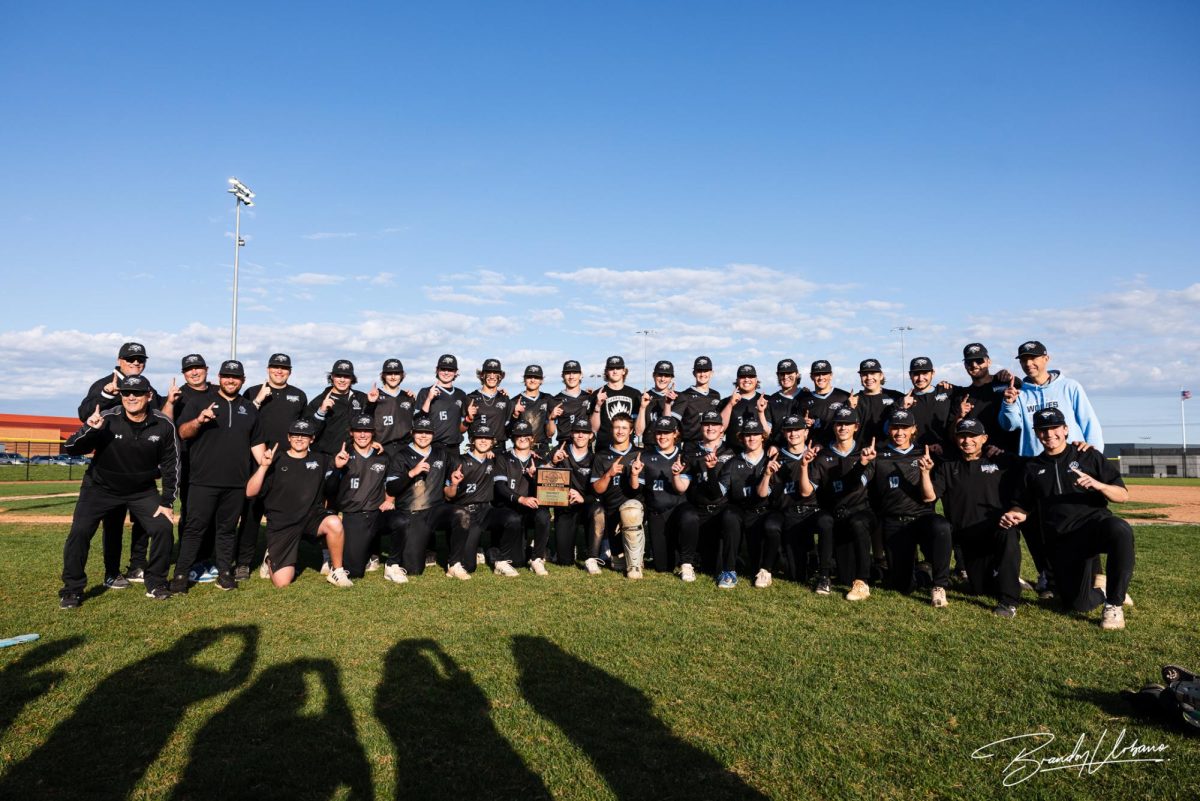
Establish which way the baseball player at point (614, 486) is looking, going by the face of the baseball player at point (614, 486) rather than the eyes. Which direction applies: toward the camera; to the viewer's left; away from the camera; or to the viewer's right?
toward the camera

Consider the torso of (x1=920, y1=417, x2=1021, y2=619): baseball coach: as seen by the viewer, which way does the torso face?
toward the camera

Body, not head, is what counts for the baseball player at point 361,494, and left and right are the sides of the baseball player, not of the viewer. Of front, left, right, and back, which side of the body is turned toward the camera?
front

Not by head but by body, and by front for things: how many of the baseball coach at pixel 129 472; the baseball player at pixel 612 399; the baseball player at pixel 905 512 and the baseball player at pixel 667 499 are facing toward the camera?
4

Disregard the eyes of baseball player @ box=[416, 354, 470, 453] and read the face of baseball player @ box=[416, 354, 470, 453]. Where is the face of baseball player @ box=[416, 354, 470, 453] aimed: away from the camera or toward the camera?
toward the camera

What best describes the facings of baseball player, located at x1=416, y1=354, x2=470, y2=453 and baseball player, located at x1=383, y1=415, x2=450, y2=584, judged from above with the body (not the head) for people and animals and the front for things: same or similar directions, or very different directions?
same or similar directions

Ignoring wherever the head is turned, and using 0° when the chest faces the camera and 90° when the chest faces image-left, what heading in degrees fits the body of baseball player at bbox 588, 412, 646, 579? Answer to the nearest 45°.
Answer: approximately 0°

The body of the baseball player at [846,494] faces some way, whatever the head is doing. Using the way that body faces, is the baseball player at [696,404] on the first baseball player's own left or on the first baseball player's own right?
on the first baseball player's own right

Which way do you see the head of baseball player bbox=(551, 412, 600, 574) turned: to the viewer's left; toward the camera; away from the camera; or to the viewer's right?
toward the camera

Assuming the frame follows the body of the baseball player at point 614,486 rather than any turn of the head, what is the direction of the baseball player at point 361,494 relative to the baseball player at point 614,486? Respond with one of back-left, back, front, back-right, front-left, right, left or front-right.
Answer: right

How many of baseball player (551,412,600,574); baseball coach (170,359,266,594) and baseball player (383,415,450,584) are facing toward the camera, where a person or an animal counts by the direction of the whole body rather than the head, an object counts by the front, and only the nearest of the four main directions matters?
3

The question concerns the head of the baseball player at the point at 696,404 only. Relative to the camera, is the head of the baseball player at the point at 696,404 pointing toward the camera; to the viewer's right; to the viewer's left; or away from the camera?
toward the camera

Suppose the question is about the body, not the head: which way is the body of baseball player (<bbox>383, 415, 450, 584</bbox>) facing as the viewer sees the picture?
toward the camera

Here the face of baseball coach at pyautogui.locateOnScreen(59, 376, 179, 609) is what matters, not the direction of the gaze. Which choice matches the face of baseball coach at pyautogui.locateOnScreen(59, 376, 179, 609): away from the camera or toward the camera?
toward the camera

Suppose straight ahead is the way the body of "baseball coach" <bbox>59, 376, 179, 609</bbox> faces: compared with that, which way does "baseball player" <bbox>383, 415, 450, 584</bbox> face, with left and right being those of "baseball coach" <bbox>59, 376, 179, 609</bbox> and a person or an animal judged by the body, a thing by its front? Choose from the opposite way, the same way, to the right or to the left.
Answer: the same way
